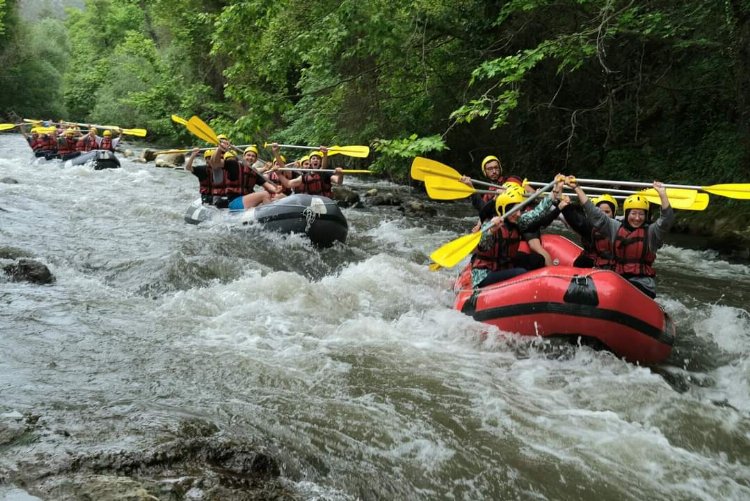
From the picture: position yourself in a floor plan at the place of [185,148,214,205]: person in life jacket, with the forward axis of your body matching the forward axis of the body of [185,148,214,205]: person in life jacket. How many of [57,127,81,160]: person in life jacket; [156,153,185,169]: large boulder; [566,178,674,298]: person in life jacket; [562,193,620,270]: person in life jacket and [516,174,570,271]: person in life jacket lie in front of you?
3

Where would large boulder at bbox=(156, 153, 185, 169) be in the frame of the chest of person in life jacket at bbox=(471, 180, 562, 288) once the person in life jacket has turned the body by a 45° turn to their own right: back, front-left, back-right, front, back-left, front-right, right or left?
back-right

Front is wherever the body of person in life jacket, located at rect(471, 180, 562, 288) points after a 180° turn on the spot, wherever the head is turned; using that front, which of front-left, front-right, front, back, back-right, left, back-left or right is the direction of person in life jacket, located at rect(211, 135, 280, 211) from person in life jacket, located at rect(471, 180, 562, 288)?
front

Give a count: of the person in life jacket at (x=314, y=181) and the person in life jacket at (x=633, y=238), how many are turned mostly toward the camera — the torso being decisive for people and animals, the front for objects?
2

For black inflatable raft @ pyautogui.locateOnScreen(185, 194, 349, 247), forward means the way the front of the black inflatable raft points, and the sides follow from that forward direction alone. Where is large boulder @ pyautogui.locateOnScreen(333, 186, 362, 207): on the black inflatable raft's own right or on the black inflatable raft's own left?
on the black inflatable raft's own left

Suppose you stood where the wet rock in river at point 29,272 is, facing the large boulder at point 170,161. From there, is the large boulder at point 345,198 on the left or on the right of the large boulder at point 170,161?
right

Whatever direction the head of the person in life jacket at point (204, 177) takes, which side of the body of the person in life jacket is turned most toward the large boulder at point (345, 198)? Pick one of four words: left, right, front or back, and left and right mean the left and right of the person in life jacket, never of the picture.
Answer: left

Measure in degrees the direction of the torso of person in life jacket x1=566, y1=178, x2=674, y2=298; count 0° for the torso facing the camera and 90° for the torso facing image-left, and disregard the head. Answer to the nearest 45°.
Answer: approximately 0°

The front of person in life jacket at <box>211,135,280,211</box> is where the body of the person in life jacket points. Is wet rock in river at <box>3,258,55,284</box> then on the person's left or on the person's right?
on the person's right

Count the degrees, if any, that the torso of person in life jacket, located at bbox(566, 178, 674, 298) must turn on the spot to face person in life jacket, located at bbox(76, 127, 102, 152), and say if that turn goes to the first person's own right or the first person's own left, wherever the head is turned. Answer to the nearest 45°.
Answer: approximately 135° to the first person's own right

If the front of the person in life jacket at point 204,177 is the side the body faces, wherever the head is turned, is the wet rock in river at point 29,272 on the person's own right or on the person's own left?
on the person's own right
